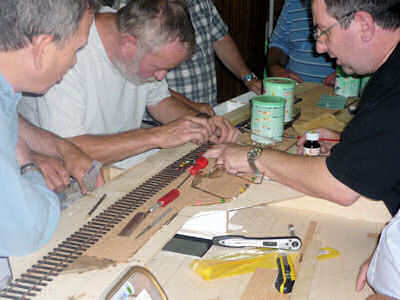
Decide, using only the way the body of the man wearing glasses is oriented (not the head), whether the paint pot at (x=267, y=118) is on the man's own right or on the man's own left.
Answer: on the man's own right

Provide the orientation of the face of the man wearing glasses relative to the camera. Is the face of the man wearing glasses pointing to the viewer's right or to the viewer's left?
to the viewer's left

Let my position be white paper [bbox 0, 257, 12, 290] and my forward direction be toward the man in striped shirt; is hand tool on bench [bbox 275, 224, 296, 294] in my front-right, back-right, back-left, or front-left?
front-right

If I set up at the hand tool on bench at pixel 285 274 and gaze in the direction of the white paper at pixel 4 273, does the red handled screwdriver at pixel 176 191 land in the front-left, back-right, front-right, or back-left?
front-right

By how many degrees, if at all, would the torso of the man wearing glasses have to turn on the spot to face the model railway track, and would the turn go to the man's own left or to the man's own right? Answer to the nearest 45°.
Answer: approximately 45° to the man's own left

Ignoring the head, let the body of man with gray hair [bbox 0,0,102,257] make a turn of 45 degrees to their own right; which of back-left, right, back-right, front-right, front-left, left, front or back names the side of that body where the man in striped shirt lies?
left

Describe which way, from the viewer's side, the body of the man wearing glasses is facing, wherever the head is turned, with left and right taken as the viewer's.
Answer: facing to the left of the viewer

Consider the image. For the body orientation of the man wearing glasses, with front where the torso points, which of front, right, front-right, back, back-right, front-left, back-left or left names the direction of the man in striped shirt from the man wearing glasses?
right

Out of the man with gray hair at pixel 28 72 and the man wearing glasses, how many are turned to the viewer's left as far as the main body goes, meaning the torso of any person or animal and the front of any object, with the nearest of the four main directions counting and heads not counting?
1

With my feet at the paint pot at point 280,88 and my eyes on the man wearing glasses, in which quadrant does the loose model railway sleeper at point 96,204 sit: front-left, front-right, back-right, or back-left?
front-right

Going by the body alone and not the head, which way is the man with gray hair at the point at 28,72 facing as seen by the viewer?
to the viewer's right
